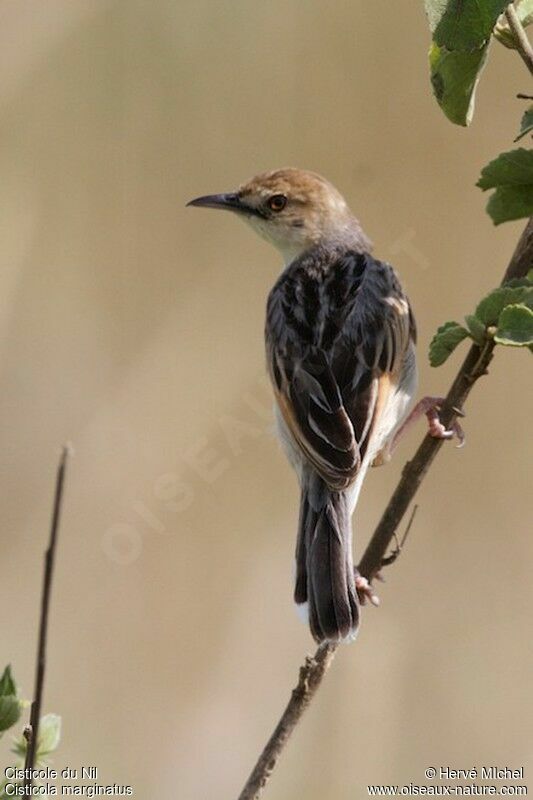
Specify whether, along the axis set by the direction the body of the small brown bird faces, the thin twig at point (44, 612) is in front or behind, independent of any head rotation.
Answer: behind

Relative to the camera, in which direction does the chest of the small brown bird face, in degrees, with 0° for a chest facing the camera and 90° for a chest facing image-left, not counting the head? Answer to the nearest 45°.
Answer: approximately 180°
